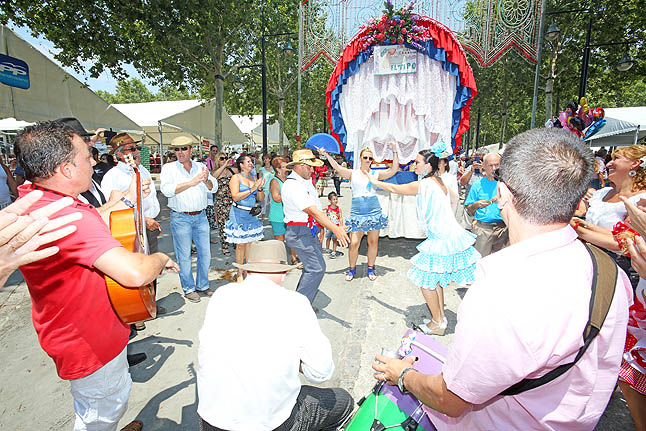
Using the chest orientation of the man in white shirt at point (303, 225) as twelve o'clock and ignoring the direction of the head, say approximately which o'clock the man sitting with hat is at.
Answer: The man sitting with hat is roughly at 3 o'clock from the man in white shirt.

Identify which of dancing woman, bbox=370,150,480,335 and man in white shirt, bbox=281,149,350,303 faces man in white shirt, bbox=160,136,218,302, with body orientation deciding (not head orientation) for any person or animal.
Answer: the dancing woman

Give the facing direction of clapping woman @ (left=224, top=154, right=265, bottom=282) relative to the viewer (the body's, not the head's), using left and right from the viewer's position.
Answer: facing the viewer and to the right of the viewer

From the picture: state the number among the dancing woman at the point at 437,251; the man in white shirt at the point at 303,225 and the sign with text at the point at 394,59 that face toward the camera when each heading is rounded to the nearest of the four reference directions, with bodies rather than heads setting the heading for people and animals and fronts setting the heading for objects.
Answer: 1

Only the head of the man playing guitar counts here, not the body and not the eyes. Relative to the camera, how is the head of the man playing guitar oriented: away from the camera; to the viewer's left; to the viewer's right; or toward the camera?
to the viewer's right

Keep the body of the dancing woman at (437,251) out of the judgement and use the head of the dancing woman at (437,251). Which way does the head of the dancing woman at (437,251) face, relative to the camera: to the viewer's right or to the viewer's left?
to the viewer's left

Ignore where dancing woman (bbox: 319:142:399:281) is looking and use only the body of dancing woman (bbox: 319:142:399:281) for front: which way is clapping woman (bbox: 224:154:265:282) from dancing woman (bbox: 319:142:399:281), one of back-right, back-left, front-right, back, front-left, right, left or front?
right

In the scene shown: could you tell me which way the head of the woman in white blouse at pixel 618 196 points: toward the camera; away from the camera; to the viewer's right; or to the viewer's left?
to the viewer's left

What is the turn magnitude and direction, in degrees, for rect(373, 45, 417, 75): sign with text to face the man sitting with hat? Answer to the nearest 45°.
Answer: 0° — it already faces them

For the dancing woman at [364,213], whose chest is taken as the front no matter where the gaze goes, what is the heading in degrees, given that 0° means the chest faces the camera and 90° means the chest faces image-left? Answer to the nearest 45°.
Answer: approximately 0°

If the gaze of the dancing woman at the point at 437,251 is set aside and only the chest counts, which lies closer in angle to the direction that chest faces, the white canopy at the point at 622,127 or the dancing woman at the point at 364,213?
the dancing woman

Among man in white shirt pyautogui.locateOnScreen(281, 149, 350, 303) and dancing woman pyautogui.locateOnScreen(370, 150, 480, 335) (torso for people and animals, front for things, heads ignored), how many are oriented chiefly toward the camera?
0

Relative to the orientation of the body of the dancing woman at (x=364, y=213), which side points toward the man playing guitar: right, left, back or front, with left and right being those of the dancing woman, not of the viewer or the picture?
front

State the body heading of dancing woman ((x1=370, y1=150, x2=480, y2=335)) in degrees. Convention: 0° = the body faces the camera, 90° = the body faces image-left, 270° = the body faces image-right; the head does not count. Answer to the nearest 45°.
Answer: approximately 90°
